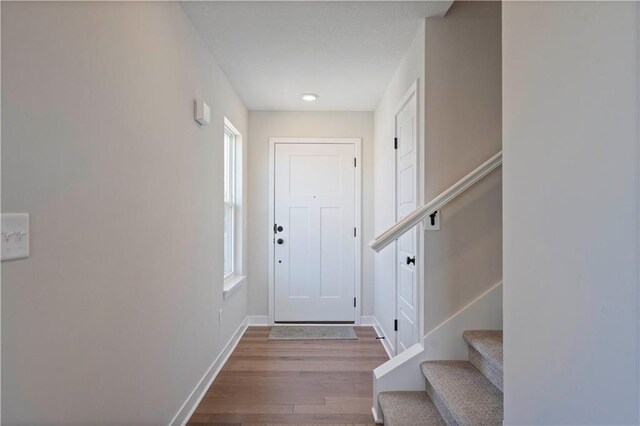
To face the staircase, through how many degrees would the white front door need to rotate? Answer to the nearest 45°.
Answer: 0° — it already faces it

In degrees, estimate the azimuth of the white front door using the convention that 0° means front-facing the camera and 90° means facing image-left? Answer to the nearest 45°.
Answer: approximately 0°

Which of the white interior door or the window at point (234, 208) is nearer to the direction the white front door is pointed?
the white interior door

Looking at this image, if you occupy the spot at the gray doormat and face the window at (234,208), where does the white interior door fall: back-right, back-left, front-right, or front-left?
back-left
